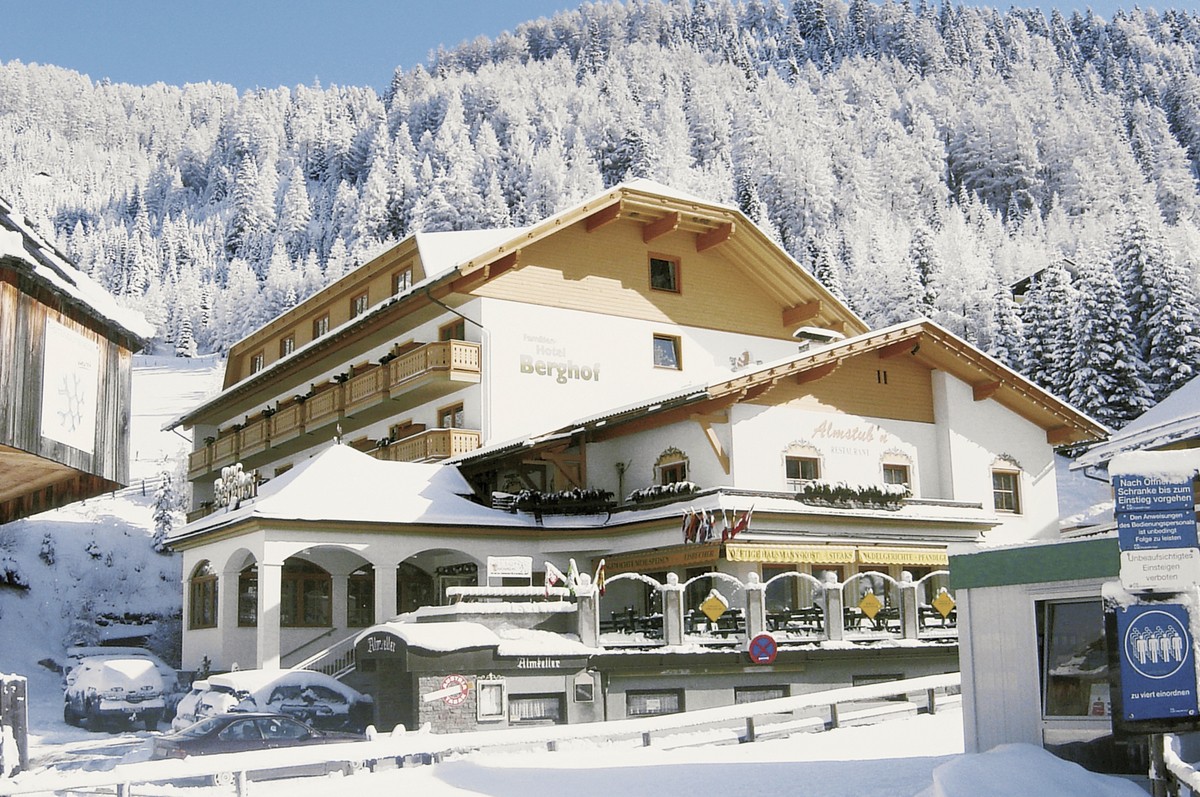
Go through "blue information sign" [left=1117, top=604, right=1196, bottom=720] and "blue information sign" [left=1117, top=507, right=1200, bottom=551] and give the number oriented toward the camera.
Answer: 2

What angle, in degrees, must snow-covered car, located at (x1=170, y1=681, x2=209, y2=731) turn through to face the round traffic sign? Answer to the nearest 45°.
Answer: approximately 135° to its left

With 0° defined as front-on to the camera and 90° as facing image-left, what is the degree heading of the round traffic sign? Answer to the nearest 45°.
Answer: approximately 0°

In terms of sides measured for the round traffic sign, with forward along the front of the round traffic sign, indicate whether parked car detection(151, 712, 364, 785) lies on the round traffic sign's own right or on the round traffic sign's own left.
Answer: on the round traffic sign's own right

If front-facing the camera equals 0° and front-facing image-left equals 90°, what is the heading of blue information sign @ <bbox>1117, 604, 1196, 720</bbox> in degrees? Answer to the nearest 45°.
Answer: approximately 0°

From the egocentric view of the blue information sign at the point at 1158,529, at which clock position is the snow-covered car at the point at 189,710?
The snow-covered car is roughly at 4 o'clock from the blue information sign.
